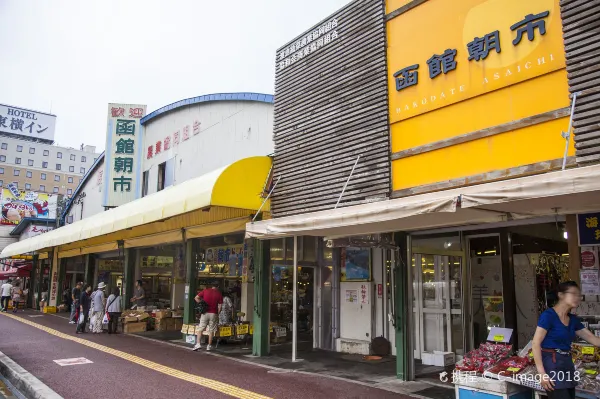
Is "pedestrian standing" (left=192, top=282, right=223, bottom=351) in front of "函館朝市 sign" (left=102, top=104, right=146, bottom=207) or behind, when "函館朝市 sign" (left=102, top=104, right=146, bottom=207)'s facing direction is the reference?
in front

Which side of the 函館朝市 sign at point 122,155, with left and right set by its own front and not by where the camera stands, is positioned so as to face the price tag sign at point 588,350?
front

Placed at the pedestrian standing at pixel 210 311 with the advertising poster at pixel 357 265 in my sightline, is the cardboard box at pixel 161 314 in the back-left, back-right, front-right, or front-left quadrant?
back-left

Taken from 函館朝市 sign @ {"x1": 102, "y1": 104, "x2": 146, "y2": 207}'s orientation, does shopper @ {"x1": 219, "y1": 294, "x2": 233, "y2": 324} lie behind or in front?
in front

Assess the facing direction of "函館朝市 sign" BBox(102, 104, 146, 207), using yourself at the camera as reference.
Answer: facing the viewer

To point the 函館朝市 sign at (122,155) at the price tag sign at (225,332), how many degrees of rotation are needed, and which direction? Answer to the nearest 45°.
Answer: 0° — it already faces it
